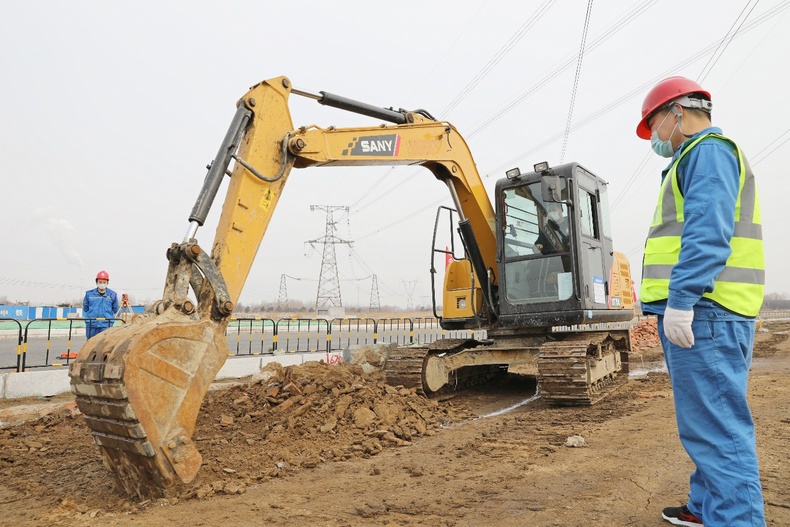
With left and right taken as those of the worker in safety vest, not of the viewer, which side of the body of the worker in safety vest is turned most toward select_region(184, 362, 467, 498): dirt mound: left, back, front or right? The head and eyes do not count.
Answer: front

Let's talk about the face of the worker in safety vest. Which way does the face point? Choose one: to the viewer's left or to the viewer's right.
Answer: to the viewer's left

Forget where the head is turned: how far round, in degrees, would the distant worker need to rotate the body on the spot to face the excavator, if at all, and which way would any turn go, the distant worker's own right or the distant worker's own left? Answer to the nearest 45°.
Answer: approximately 45° to the distant worker's own left

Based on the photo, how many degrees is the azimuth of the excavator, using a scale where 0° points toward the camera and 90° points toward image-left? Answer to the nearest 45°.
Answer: approximately 45°

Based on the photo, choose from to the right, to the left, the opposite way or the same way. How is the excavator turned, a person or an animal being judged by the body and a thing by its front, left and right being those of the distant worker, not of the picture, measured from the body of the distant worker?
to the right

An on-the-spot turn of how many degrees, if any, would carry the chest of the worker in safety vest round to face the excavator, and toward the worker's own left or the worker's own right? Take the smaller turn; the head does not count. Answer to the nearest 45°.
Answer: approximately 45° to the worker's own right

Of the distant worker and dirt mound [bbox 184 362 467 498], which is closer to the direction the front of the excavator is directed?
the dirt mound

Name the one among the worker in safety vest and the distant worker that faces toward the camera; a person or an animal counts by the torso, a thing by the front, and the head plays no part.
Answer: the distant worker

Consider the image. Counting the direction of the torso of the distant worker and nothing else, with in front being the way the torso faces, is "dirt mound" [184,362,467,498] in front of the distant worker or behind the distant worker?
in front

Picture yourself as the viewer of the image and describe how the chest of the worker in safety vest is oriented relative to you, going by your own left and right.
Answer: facing to the left of the viewer

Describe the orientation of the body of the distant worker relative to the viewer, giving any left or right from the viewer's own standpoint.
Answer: facing the viewer

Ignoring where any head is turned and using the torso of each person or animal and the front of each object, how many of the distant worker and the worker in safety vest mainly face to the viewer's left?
1
